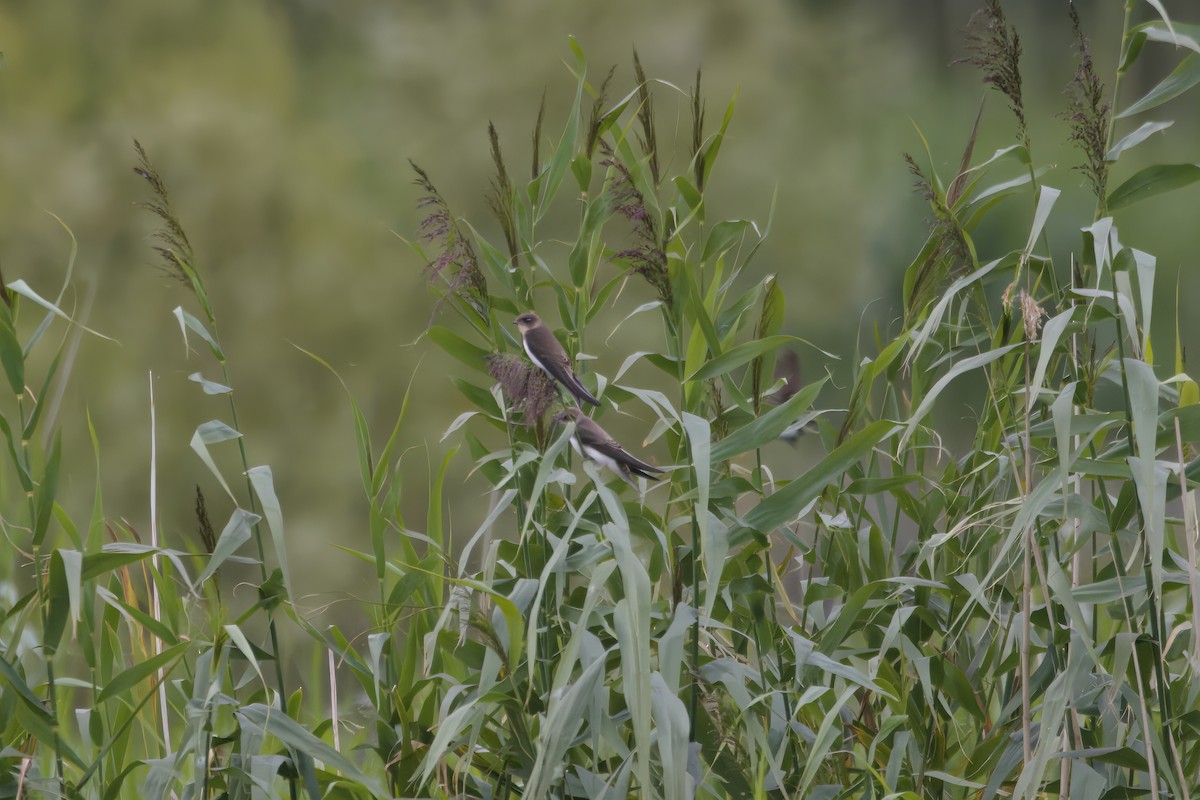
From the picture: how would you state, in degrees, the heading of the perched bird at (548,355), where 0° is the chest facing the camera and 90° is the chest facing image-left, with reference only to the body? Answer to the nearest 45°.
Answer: approximately 90°

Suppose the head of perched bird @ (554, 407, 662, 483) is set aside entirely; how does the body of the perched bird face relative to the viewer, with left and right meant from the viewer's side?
facing to the left of the viewer

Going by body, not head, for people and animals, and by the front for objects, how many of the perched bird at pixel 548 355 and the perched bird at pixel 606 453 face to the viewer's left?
2
